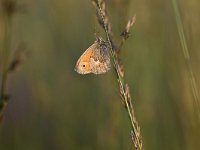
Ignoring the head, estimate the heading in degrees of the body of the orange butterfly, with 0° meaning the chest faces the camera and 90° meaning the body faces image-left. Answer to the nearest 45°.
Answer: approximately 90°
